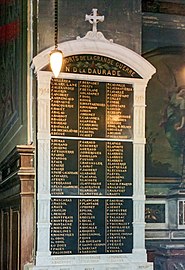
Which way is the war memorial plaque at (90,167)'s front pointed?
toward the camera
